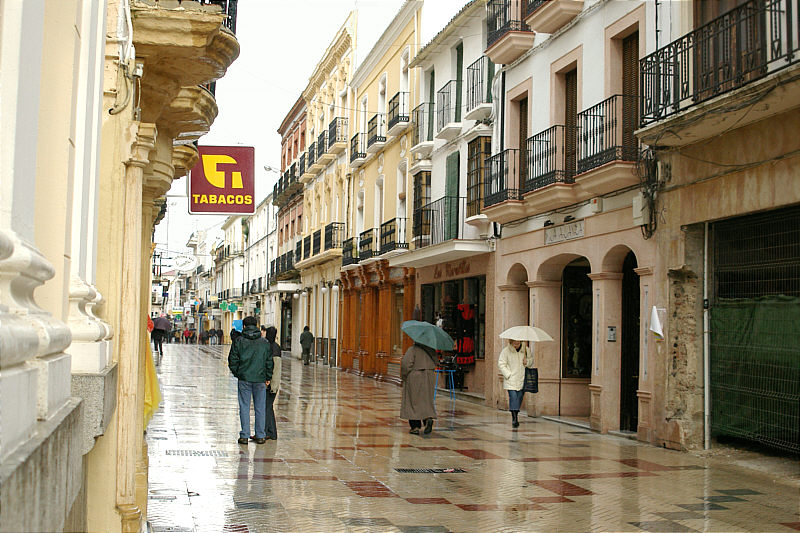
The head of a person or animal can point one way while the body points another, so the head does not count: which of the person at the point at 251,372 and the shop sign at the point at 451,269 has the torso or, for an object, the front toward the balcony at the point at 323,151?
the person

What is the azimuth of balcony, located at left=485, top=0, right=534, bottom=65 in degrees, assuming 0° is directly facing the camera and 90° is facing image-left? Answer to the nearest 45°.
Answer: approximately 45°

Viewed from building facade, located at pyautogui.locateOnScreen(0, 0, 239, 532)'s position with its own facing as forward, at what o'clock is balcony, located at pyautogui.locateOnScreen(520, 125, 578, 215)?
The balcony is roughly at 10 o'clock from the building facade.

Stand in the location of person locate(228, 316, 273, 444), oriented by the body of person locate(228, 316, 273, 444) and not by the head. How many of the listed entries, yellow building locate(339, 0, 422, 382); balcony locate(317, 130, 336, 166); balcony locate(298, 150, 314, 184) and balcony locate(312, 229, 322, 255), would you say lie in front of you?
4

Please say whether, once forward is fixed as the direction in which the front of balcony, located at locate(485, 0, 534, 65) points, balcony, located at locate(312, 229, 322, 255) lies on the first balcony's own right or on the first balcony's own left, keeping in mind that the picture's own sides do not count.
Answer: on the first balcony's own right

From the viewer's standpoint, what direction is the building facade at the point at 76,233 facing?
to the viewer's right

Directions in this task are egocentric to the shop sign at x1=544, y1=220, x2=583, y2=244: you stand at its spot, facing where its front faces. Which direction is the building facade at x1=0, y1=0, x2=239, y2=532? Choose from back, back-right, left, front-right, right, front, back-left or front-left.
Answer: front-left

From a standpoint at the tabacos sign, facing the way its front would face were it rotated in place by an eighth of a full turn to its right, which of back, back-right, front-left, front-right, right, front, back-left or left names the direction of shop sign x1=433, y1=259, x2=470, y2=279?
back

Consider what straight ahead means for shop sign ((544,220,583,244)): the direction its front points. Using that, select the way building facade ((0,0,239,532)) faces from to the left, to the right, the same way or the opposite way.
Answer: the opposite way

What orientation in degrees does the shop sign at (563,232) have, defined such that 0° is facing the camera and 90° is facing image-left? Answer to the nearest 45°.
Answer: approximately 45°

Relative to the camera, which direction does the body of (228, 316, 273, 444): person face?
away from the camera

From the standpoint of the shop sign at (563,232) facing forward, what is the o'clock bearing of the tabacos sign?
The tabacos sign is roughly at 12 o'clock from the shop sign.

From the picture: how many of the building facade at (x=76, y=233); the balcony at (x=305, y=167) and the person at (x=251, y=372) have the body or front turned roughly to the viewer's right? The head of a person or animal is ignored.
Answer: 1

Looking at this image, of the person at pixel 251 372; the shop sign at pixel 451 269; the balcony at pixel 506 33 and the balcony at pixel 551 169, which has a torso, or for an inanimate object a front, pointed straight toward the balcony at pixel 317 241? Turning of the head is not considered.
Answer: the person

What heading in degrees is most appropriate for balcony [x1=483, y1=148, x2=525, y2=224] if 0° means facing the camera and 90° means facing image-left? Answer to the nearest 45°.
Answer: approximately 45°
